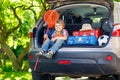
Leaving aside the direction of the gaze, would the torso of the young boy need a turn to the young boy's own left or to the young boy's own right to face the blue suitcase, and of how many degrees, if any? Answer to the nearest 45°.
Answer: approximately 135° to the young boy's own left

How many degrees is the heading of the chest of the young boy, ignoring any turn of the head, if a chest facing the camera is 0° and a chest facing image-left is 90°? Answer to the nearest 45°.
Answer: approximately 45°

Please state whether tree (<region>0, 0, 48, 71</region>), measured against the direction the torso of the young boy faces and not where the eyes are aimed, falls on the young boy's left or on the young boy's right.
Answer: on the young boy's right

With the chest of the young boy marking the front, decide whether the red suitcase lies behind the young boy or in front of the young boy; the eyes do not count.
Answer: behind
